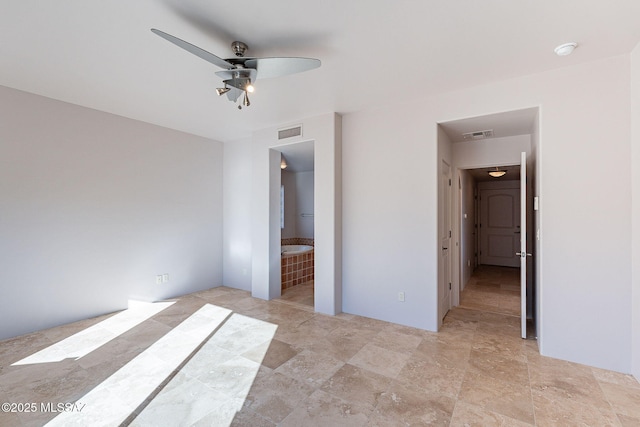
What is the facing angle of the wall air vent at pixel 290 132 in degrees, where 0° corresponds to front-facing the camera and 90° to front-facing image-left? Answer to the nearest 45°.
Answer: approximately 45°

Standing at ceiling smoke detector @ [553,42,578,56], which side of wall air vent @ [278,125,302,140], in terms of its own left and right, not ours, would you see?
left

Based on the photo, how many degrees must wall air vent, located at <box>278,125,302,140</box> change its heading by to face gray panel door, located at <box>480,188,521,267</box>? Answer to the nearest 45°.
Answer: approximately 180°

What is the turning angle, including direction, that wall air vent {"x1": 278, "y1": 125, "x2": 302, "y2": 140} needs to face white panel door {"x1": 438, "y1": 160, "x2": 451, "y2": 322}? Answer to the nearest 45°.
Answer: approximately 135° to its left
